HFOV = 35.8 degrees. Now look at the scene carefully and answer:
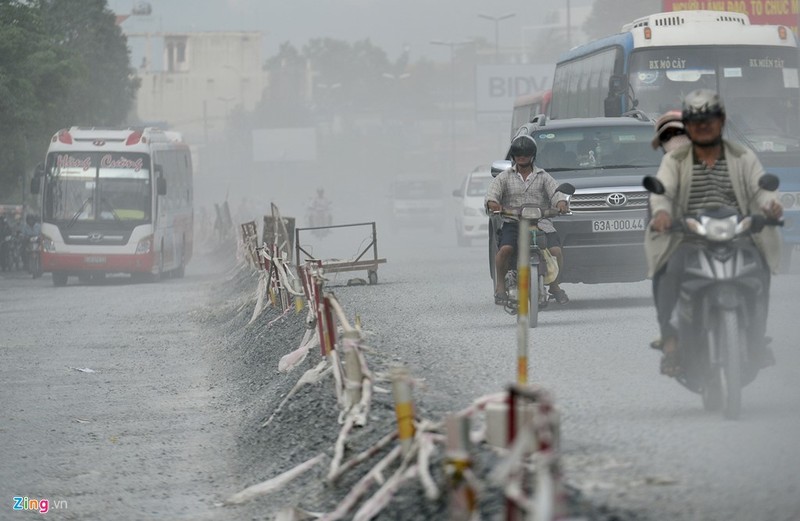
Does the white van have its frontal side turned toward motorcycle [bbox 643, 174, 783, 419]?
yes

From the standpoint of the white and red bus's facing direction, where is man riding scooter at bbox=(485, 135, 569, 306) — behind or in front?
in front

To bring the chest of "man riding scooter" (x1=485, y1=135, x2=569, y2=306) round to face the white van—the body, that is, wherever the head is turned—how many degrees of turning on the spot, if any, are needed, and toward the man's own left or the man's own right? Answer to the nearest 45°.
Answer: approximately 180°

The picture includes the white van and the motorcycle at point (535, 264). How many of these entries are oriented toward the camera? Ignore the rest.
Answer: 2

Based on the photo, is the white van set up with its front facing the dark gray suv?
yes

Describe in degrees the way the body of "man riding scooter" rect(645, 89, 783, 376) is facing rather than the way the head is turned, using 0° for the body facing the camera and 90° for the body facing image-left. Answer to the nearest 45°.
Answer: approximately 0°

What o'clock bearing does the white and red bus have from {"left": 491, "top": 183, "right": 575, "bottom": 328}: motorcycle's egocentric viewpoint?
The white and red bus is roughly at 5 o'clock from the motorcycle.

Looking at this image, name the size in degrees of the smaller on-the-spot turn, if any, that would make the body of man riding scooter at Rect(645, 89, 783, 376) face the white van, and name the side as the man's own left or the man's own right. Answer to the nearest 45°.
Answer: approximately 180°

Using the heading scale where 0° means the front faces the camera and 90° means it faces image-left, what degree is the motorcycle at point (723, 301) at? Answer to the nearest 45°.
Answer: approximately 0°

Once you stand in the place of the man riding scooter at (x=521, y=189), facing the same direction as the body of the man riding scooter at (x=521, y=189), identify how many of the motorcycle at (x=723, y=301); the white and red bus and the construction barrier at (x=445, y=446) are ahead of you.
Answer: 2
